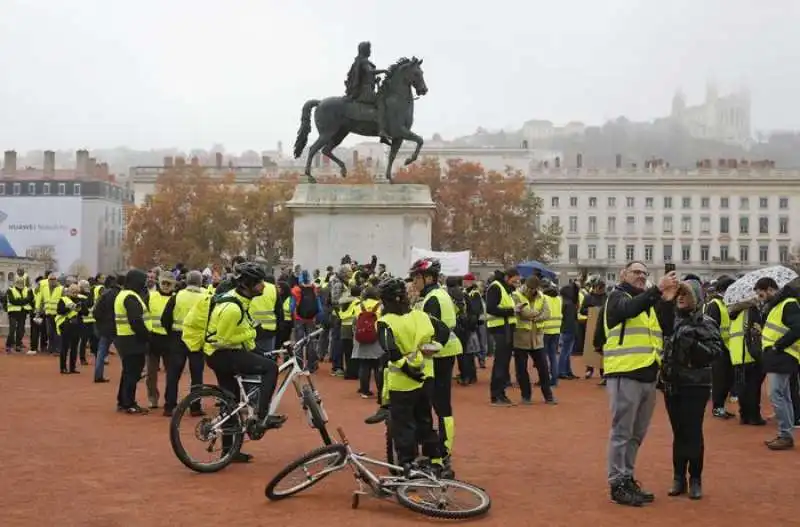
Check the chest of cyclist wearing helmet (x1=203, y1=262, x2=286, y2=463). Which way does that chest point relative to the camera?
to the viewer's right

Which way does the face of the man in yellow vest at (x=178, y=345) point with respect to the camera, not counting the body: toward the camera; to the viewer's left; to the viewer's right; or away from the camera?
away from the camera

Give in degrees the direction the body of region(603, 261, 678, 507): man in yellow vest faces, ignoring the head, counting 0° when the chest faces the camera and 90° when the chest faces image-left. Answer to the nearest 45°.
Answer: approximately 315°

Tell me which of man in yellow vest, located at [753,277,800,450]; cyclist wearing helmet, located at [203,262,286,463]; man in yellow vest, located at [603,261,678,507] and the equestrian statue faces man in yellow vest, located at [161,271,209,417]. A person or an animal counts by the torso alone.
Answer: man in yellow vest, located at [753,277,800,450]

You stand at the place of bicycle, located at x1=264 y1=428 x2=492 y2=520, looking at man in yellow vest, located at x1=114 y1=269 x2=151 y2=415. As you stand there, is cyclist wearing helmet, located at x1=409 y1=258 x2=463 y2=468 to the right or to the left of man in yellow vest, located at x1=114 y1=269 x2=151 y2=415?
right

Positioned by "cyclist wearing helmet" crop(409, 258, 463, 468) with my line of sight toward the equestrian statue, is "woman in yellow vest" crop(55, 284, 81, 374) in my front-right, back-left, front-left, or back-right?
front-left

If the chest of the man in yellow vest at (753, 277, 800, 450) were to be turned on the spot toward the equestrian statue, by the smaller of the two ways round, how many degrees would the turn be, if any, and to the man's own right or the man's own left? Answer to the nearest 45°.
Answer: approximately 45° to the man's own right

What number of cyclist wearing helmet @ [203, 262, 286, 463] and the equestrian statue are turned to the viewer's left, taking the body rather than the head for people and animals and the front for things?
0

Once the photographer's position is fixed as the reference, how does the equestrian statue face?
facing to the right of the viewer

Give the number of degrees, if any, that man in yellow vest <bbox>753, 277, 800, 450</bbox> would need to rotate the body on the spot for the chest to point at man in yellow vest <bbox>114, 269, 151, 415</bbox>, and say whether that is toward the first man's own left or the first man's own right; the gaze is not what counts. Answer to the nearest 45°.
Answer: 0° — they already face them

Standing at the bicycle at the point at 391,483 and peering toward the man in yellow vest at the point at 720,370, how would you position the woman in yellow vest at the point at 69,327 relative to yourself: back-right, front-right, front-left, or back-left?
front-left
